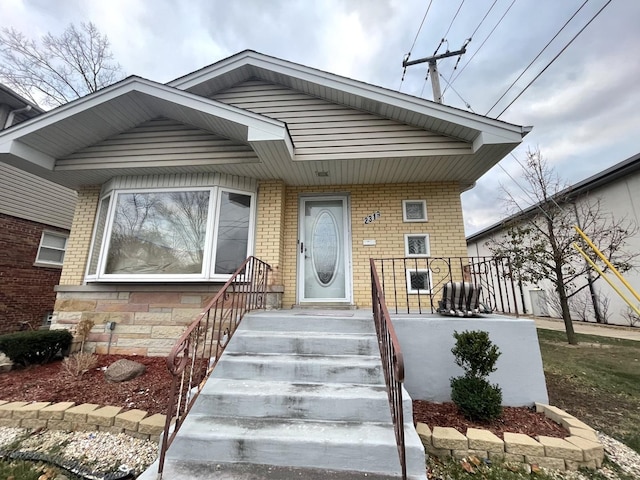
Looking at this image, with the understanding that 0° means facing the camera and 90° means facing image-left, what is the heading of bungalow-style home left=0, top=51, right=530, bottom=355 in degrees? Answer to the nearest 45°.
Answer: approximately 0°

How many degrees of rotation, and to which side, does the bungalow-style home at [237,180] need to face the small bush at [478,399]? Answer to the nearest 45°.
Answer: approximately 45° to its left

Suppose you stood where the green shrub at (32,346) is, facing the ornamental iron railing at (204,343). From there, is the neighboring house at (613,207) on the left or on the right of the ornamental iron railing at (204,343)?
left

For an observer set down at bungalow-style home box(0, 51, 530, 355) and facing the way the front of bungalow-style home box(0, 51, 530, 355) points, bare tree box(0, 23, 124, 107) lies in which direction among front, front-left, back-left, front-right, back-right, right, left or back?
back-right

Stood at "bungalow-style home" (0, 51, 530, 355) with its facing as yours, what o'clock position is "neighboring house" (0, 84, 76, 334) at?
The neighboring house is roughly at 4 o'clock from the bungalow-style home.

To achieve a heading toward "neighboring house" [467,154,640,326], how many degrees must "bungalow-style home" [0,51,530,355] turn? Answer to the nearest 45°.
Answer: approximately 90° to its left

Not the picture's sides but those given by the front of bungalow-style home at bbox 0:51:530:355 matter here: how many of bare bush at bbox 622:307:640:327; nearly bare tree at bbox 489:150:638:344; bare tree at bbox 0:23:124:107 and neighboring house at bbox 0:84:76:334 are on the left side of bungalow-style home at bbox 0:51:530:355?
2

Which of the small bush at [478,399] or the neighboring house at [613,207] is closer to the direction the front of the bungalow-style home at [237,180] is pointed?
the small bush

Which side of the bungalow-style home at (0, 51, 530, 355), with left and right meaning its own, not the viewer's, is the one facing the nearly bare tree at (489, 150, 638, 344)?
left
